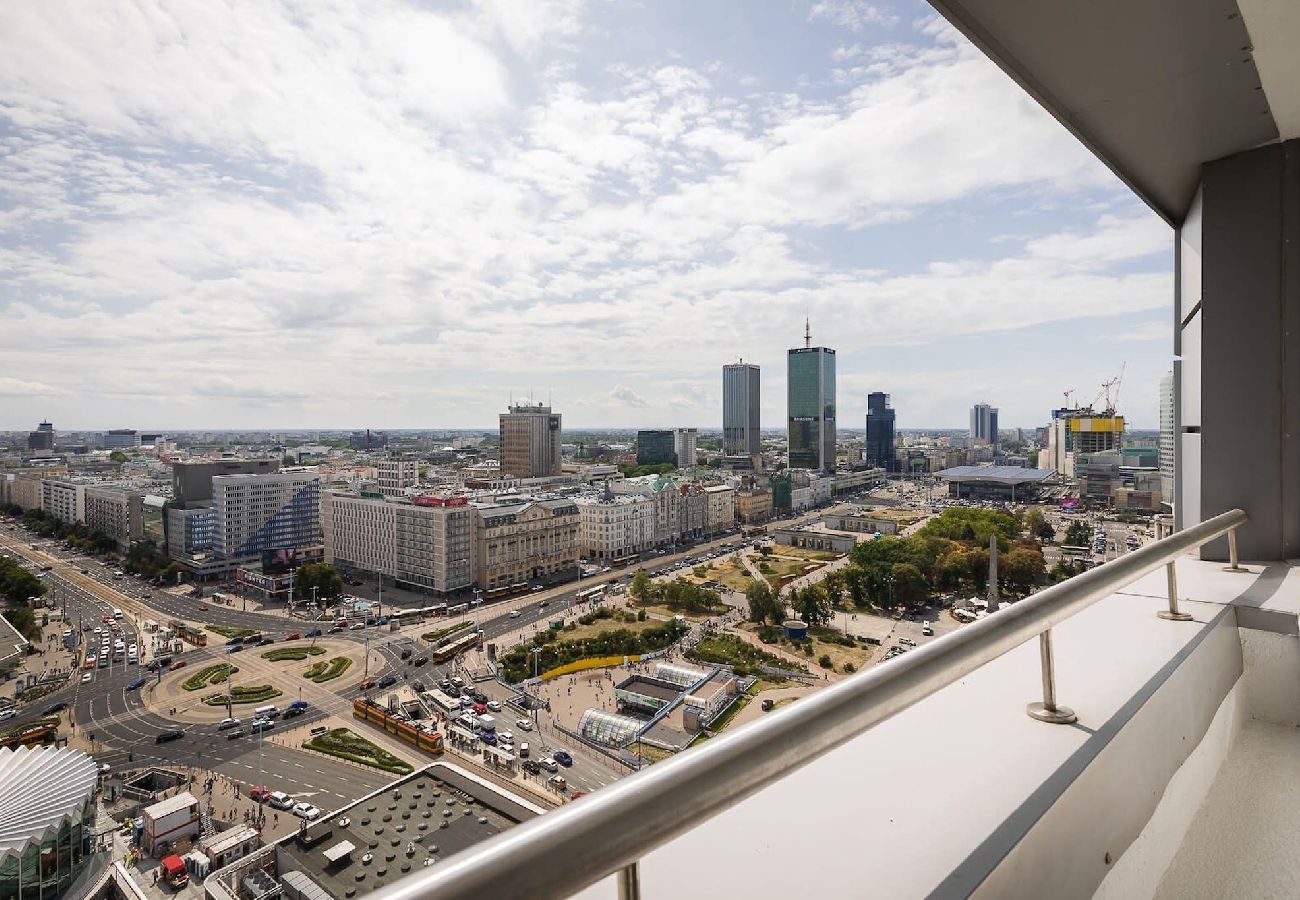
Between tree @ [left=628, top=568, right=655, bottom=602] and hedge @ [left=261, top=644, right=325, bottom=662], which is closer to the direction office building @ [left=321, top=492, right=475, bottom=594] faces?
the hedge

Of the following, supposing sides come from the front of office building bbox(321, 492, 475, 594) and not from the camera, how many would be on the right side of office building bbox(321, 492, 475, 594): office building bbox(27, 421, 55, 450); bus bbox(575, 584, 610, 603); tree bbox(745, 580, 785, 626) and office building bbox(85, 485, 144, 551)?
2

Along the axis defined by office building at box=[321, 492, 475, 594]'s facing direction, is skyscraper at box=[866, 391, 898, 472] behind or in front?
behind

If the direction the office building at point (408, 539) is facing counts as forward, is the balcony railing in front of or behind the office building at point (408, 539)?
in front

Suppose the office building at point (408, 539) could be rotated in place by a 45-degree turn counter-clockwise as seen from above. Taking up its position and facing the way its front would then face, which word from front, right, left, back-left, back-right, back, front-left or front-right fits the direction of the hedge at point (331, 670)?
front

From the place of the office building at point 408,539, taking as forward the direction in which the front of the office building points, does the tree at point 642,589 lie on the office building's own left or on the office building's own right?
on the office building's own left

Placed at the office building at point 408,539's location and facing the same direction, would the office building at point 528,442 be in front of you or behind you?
behind

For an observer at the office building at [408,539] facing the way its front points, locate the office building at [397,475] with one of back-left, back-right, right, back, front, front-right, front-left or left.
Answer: back-right

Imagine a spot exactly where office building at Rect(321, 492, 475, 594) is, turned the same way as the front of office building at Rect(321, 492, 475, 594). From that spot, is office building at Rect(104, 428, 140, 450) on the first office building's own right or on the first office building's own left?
on the first office building's own right

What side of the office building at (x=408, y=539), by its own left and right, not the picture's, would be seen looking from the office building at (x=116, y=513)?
right

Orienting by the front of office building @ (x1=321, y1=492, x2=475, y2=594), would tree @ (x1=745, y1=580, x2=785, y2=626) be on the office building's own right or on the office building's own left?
on the office building's own left

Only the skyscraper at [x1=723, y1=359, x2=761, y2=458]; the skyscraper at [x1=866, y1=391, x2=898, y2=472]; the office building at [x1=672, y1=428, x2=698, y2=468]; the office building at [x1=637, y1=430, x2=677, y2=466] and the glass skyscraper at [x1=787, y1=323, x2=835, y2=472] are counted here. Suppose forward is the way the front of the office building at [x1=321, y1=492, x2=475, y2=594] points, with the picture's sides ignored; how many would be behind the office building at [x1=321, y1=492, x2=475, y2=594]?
5

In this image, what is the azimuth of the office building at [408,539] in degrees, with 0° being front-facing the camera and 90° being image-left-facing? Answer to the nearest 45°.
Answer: approximately 45°

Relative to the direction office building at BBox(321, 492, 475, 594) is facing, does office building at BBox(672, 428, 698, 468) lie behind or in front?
behind

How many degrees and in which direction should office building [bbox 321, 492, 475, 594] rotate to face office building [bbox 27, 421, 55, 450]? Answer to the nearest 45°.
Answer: approximately 90° to its right

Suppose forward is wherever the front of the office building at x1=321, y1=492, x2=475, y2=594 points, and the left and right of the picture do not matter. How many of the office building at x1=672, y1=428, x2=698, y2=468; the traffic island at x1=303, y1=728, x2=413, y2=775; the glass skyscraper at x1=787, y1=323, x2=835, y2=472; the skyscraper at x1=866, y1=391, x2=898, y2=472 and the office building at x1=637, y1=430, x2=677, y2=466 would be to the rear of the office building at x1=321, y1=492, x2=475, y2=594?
4

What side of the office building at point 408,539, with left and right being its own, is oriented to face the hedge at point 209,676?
front

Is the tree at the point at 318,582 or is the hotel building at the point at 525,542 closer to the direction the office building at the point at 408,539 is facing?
the tree

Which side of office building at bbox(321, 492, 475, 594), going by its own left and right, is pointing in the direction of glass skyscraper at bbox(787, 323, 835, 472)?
back
